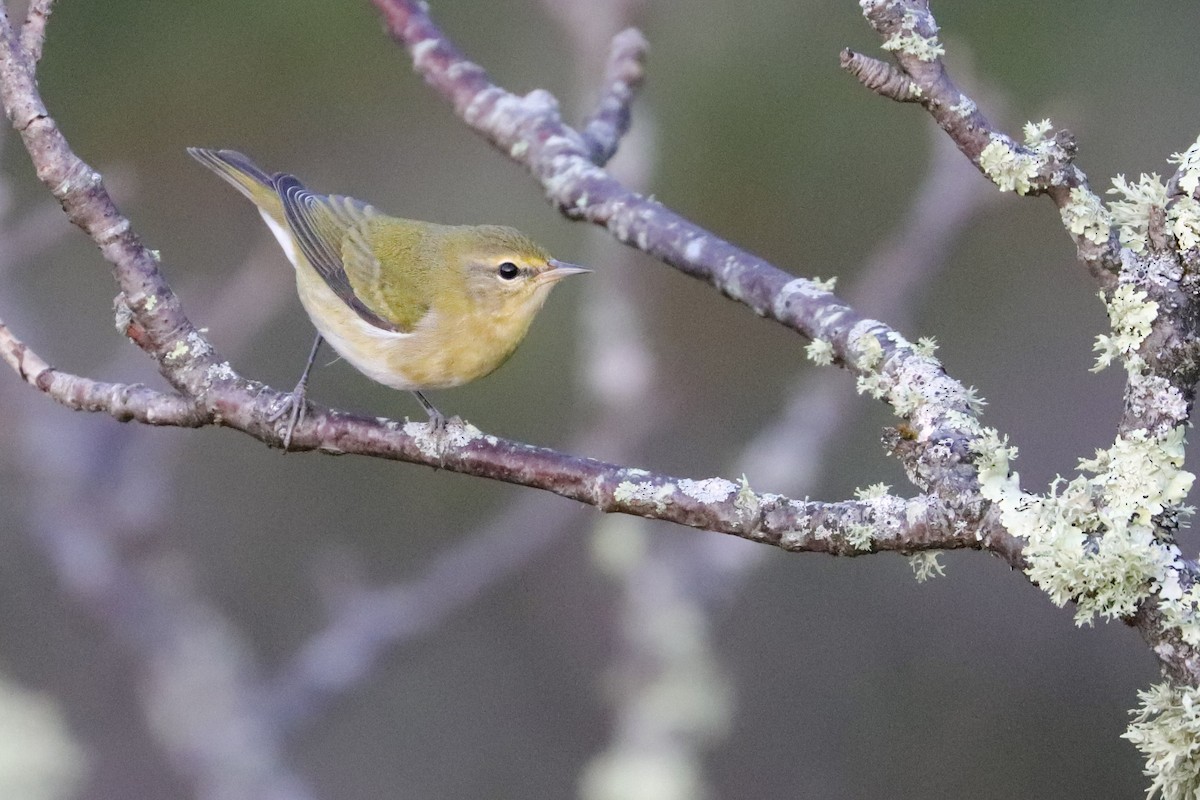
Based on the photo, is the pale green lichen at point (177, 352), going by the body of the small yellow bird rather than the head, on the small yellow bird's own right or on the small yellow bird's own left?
on the small yellow bird's own right

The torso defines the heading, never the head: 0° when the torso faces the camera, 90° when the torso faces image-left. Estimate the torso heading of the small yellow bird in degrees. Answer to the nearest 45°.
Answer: approximately 270°

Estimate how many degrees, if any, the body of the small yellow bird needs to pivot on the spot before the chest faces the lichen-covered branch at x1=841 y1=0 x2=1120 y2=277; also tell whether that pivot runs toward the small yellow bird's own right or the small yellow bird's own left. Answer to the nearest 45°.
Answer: approximately 45° to the small yellow bird's own right

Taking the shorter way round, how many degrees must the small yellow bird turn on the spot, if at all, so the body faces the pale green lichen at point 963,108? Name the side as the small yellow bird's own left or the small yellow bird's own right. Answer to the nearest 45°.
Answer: approximately 45° to the small yellow bird's own right
